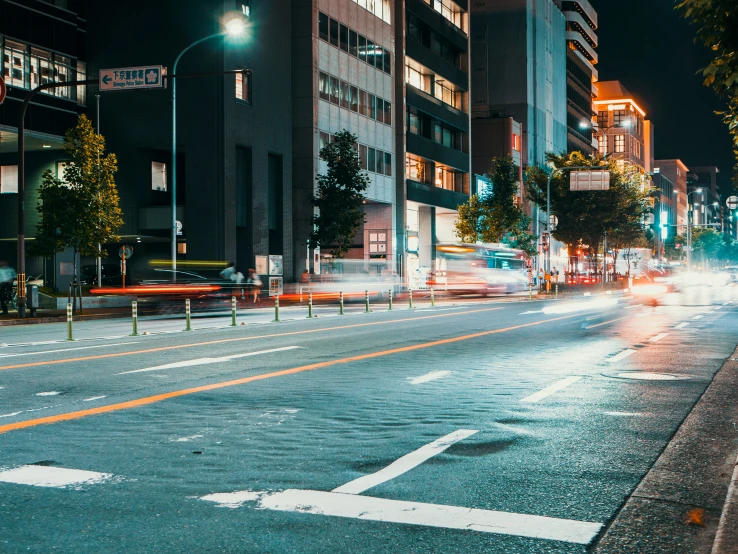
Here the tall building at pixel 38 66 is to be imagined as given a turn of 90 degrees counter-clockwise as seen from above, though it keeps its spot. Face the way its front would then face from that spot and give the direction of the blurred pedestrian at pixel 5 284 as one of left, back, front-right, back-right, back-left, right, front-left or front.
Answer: back-right

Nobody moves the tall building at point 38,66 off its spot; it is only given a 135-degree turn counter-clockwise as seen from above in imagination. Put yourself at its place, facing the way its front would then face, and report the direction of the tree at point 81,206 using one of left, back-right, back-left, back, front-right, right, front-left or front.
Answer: back

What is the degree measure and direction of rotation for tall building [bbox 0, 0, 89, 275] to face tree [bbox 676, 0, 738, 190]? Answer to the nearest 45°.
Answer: approximately 45° to its right

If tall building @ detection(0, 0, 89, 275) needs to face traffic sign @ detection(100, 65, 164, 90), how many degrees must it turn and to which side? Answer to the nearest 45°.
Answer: approximately 45° to its right

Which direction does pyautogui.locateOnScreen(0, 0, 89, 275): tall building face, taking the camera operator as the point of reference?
facing the viewer and to the right of the viewer
